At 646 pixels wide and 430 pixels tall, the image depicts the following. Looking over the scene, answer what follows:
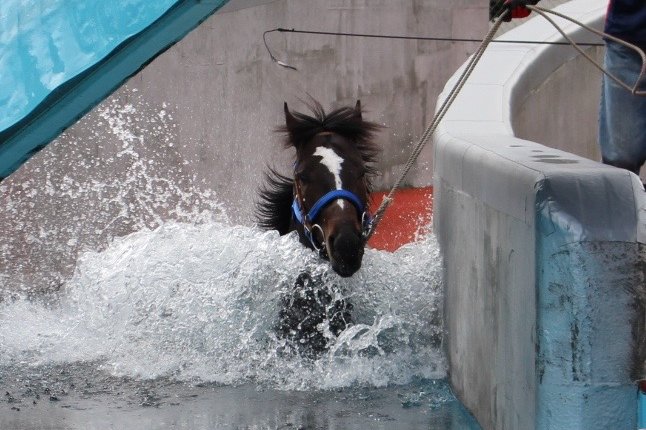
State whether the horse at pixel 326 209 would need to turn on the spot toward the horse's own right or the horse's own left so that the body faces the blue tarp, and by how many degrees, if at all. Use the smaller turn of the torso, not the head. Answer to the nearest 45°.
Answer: approximately 45° to the horse's own right

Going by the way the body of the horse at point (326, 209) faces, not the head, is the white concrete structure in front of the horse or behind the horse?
in front

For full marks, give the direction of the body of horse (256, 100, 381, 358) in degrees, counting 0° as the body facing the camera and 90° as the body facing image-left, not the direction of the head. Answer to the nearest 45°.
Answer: approximately 0°
